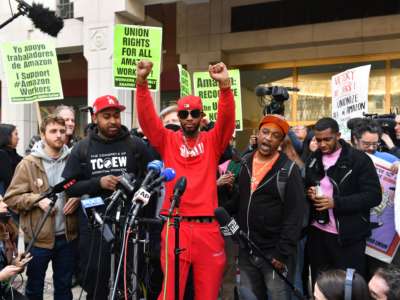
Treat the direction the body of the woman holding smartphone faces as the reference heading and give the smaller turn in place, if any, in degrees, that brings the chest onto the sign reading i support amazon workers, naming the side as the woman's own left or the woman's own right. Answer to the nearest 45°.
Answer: approximately 90° to the woman's own left

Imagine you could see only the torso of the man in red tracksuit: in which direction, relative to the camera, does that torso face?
toward the camera

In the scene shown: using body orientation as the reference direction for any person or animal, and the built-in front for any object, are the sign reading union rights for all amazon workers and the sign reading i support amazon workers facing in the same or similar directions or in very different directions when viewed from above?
same or similar directions

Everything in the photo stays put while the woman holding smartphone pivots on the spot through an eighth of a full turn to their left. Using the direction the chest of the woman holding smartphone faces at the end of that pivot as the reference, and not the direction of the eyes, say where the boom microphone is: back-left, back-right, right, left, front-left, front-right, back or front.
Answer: front-left

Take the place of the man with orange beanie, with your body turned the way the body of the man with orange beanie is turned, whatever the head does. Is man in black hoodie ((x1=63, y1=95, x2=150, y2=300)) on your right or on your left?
on your right

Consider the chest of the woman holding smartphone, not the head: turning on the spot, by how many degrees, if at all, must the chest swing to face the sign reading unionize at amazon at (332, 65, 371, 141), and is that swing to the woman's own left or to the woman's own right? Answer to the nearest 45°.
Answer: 0° — they already face it

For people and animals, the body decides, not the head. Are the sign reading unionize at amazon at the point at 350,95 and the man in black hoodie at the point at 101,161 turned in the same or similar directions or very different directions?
same or similar directions

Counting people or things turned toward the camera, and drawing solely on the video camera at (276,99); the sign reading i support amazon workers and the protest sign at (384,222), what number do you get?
2

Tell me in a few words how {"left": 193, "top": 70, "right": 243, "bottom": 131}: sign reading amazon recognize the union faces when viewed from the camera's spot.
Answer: facing the viewer

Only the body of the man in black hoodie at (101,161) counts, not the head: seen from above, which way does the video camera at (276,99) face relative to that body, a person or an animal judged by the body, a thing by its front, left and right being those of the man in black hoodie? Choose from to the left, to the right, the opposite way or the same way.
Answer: to the right

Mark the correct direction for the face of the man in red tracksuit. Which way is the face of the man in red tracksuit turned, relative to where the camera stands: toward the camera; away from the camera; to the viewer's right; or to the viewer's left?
toward the camera

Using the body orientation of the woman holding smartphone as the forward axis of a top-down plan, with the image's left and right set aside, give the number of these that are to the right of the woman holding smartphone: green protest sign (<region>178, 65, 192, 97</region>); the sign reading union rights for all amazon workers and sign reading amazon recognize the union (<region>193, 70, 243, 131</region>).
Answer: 0

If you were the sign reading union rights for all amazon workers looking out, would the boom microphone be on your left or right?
on your right

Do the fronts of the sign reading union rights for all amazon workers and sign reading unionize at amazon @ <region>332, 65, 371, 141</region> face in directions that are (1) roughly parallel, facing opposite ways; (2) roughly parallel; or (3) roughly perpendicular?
roughly parallel

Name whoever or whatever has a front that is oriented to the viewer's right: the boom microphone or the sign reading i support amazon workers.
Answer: the boom microphone

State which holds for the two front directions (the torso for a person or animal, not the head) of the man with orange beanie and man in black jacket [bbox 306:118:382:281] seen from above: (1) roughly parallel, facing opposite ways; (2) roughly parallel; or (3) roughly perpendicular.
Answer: roughly parallel

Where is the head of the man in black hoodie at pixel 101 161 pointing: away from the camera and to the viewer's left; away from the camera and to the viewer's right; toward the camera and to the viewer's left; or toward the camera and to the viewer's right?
toward the camera and to the viewer's right

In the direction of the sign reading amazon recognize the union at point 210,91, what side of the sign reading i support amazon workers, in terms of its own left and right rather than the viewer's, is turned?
left

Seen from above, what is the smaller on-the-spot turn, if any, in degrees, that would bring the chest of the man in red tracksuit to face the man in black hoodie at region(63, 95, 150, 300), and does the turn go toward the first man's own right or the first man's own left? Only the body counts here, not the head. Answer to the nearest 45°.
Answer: approximately 135° to the first man's own right

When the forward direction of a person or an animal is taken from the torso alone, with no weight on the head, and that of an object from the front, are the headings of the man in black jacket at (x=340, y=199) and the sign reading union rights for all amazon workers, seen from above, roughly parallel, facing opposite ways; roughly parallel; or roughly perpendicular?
roughly parallel
